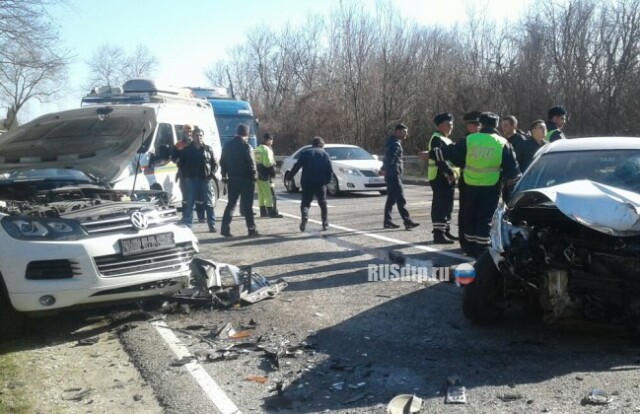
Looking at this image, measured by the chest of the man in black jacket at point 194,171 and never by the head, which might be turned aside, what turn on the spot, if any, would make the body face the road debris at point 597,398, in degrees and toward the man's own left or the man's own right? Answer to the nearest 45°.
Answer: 0° — they already face it

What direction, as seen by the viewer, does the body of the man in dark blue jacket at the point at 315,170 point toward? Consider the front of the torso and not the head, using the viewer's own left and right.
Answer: facing away from the viewer

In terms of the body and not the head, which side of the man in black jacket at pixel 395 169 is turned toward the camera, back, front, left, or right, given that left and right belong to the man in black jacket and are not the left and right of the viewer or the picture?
right

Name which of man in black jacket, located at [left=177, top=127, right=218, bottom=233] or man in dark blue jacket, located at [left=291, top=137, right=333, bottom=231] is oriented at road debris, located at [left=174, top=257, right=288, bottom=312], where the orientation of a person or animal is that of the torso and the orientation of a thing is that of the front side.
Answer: man in black jacket, located at [left=177, top=127, right=218, bottom=233]

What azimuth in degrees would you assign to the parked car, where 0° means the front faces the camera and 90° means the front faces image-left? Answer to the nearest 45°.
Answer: approximately 315°

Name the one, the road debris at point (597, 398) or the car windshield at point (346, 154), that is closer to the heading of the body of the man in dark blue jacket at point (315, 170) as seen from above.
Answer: the car windshield

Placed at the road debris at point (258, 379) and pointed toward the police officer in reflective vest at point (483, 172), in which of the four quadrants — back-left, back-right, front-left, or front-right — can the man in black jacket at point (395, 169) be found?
front-left

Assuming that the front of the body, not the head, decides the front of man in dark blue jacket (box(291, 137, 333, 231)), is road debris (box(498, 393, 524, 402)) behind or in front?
behind

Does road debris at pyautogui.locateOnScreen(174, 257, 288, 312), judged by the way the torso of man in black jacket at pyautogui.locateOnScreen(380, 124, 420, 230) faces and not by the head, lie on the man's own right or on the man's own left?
on the man's own right

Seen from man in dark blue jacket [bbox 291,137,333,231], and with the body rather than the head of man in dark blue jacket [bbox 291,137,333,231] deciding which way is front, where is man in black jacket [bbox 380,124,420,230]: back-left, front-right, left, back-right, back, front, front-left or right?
right

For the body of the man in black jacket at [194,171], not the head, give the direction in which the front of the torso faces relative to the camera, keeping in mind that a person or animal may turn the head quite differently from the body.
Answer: toward the camera
